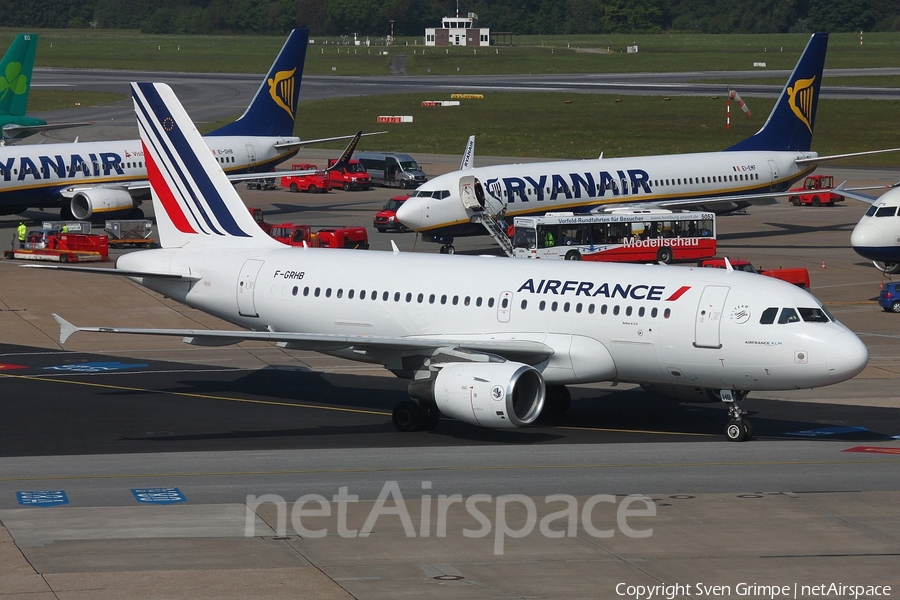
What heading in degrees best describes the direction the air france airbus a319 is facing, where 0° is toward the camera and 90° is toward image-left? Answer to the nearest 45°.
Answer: approximately 315°
